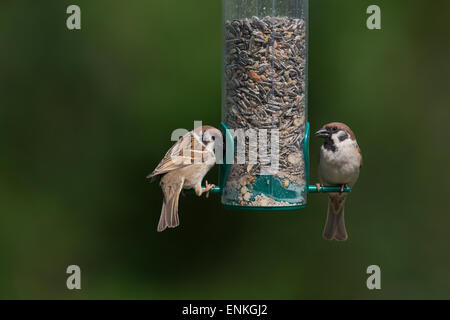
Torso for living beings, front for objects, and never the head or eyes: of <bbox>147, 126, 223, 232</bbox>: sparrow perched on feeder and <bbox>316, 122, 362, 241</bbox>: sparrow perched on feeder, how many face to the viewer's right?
1

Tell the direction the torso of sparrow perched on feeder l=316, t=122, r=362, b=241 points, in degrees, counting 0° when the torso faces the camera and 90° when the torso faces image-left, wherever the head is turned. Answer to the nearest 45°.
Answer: approximately 45°

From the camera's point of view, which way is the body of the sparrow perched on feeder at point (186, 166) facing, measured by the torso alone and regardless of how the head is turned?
to the viewer's right
